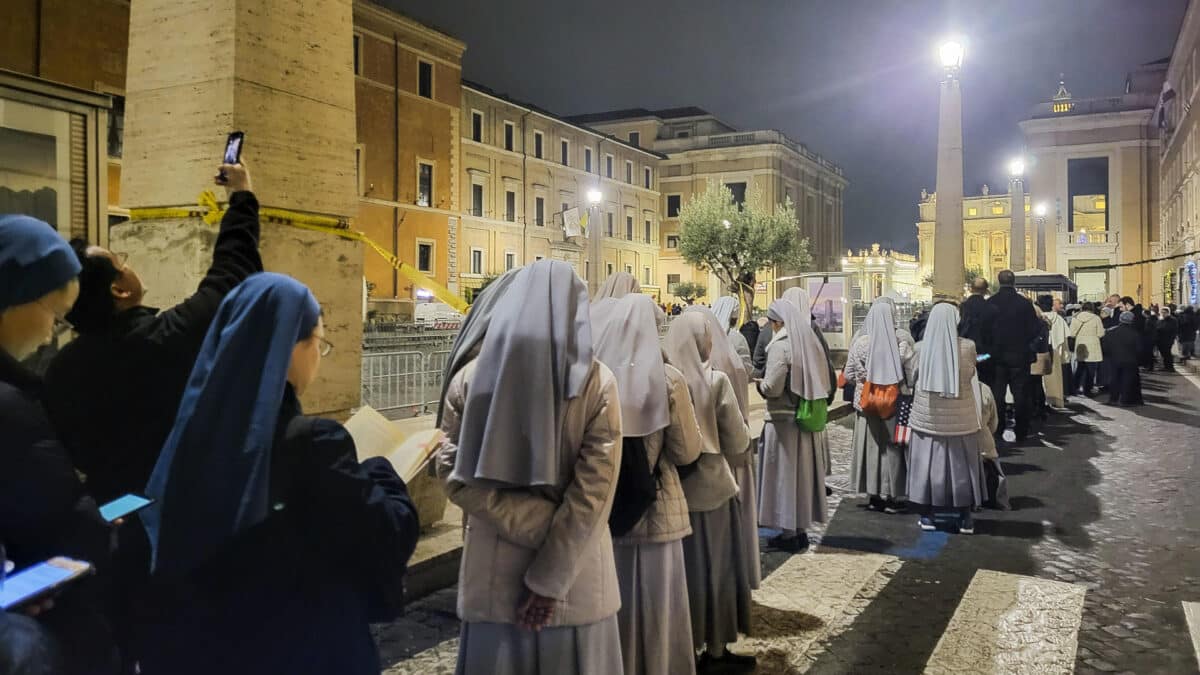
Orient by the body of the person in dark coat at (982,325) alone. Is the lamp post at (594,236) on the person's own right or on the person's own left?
on the person's own left

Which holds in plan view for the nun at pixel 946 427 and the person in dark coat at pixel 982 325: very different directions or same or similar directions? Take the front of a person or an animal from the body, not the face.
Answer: same or similar directions

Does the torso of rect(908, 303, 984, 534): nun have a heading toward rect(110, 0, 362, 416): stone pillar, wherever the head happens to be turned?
no

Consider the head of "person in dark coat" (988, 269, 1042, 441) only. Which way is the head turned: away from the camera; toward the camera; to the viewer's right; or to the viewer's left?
away from the camera

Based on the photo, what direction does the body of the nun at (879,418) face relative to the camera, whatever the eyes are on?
away from the camera

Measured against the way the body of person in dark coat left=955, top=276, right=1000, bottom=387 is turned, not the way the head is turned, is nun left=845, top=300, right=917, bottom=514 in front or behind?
behind

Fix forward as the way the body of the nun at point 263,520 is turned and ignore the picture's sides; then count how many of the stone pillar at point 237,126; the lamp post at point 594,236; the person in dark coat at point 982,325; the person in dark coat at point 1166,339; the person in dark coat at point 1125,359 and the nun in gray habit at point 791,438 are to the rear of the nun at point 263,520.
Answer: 0

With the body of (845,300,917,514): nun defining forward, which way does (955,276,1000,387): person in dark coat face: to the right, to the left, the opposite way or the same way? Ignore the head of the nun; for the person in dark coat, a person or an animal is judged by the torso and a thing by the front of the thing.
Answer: the same way

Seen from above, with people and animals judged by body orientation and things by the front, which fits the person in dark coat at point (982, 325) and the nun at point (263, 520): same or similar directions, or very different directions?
same or similar directions

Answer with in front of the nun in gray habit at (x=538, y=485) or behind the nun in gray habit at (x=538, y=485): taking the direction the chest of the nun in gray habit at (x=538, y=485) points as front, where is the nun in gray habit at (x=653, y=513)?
in front

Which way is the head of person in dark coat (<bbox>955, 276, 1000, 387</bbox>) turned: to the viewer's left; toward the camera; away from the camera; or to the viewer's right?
away from the camera

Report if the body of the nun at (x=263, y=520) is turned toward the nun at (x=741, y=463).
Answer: yes

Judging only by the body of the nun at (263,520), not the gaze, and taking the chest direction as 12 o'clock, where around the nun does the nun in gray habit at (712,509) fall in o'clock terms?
The nun in gray habit is roughly at 12 o'clock from the nun.

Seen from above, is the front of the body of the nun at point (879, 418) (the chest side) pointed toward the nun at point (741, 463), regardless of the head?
no

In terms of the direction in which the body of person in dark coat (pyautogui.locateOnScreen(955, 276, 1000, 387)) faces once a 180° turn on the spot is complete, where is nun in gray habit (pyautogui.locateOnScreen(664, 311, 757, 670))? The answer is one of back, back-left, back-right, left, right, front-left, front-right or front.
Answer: front

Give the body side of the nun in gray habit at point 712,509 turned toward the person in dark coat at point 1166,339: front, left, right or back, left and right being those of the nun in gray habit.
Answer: front

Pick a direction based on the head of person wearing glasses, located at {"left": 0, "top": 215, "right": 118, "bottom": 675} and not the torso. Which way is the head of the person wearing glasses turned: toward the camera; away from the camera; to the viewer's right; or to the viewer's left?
to the viewer's right

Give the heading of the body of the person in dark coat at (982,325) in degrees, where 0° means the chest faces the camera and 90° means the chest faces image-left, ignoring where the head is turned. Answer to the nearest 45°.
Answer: approximately 180°

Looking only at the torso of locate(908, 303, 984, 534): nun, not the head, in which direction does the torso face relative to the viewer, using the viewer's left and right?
facing away from the viewer

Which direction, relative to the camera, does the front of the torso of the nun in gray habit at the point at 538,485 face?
away from the camera

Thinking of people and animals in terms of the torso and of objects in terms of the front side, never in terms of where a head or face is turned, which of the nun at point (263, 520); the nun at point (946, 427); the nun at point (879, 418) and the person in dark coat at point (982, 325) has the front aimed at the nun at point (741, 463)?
the nun at point (263, 520)

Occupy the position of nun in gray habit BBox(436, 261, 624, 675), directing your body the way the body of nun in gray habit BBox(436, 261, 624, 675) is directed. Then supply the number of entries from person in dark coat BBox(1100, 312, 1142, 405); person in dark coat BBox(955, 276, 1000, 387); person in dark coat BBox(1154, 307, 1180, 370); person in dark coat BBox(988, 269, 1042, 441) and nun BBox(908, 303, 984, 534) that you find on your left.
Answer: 0

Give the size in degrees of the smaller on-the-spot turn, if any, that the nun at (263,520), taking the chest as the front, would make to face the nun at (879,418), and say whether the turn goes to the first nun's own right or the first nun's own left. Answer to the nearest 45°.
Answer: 0° — they already face them
